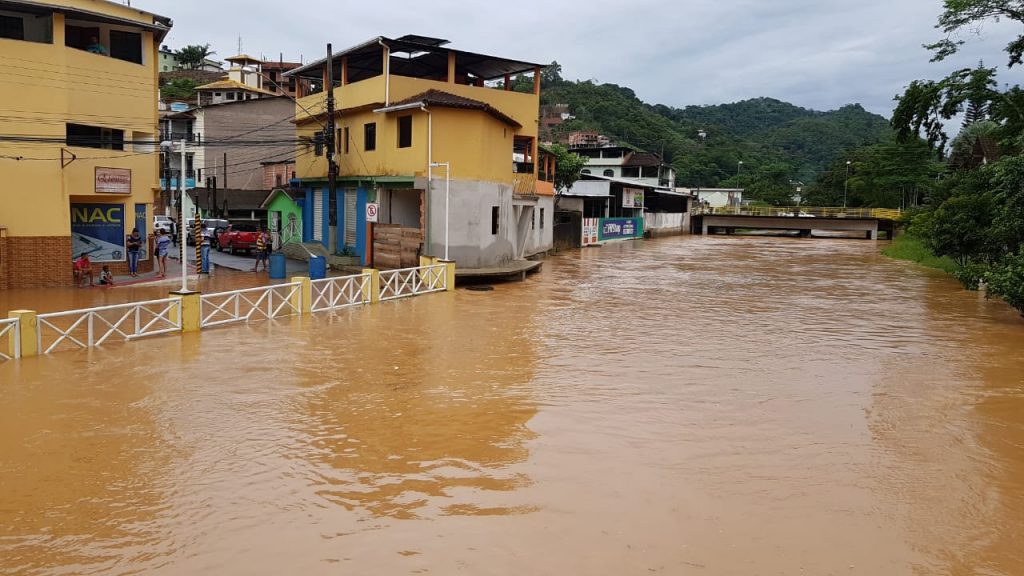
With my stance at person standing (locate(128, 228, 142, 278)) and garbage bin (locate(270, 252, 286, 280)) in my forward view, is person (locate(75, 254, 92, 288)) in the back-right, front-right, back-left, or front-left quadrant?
back-right

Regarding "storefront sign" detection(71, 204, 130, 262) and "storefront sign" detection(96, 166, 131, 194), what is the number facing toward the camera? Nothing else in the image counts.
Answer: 2

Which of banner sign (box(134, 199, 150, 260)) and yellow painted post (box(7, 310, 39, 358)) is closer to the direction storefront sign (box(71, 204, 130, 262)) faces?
the yellow painted post

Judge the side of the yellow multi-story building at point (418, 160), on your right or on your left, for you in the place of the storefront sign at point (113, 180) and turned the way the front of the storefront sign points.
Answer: on your left

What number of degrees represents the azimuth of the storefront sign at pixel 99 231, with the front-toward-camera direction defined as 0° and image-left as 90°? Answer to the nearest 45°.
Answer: approximately 0°

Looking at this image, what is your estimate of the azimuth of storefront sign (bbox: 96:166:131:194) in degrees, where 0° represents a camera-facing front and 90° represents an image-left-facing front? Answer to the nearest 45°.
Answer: approximately 0°

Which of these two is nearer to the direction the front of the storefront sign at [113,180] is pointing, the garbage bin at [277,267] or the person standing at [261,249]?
the garbage bin

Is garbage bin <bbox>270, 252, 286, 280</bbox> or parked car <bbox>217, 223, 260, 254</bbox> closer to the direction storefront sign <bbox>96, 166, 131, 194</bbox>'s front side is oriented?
the garbage bin
